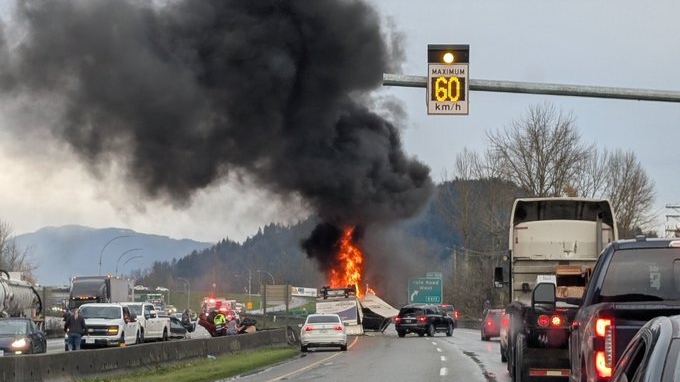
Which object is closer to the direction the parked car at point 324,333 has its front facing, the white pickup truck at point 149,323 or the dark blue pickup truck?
the white pickup truck

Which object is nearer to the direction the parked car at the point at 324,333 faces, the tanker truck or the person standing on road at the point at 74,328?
the tanker truck

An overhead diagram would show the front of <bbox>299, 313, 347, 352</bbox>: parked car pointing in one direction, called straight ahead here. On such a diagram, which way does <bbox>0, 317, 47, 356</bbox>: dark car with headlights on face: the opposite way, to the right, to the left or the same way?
the opposite way

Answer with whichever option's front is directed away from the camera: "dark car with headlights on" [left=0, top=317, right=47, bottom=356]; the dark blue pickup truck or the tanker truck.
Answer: the dark blue pickup truck

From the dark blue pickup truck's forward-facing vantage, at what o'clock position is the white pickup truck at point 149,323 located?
The white pickup truck is roughly at 11 o'clock from the dark blue pickup truck.

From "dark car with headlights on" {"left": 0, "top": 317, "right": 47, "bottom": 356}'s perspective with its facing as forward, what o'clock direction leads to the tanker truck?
The tanker truck is roughly at 6 o'clock from the dark car with headlights on.

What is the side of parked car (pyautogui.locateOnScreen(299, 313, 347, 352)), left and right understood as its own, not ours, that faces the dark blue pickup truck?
back

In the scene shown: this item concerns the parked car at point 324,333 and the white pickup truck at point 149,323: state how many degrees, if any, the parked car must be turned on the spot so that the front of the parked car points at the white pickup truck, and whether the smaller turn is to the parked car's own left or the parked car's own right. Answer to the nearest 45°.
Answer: approximately 45° to the parked car's own left

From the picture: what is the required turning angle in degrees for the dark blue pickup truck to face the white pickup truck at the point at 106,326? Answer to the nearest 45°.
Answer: approximately 45° to its left

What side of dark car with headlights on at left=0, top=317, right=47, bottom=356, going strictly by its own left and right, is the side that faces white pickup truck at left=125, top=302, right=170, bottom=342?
back

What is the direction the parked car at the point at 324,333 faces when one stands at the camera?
facing away from the viewer

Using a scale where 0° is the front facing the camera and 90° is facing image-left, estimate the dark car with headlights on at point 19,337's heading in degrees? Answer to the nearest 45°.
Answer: approximately 0°

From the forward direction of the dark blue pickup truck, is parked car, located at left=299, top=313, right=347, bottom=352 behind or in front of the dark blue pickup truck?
in front

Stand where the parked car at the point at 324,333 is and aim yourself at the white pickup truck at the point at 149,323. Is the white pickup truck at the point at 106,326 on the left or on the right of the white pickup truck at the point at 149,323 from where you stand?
left

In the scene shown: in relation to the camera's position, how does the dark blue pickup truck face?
facing away from the viewer
